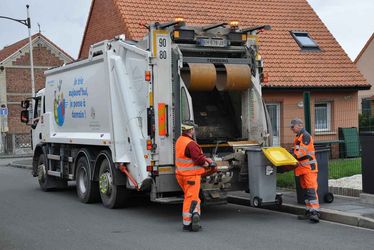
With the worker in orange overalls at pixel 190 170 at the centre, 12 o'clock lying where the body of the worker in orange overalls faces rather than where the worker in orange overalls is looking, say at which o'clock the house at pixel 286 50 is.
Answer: The house is roughly at 11 o'clock from the worker in orange overalls.

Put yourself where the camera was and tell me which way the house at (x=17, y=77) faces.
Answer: facing the viewer

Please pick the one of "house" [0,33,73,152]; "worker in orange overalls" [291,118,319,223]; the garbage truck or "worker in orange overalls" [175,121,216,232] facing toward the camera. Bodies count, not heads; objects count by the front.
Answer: the house

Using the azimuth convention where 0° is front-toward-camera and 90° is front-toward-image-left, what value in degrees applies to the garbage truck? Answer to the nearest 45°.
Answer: approximately 135°

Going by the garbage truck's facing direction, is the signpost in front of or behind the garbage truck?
in front

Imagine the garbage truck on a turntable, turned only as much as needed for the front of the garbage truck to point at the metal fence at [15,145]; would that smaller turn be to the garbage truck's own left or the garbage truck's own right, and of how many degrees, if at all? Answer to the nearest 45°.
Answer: approximately 45° to the garbage truck's own right

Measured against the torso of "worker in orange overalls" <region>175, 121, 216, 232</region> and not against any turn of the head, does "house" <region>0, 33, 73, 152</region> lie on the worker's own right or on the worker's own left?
on the worker's own left

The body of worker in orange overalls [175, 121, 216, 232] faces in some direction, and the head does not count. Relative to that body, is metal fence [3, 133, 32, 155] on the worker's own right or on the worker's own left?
on the worker's own left

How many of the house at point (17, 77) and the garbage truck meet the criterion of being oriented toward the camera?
1

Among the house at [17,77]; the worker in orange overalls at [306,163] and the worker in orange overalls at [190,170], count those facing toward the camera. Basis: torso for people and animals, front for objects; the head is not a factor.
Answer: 1

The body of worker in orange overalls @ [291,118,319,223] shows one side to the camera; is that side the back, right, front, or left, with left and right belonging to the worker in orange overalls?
left

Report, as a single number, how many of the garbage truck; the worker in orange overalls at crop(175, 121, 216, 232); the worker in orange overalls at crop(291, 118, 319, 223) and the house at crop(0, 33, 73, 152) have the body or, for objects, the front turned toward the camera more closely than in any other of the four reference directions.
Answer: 1

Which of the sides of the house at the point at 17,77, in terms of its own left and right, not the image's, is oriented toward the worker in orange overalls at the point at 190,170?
front

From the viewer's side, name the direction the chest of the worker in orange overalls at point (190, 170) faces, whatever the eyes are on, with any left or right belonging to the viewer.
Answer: facing away from the viewer and to the right of the viewer

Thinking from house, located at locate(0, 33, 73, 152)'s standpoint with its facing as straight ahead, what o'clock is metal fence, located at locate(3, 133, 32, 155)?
The metal fence is roughly at 12 o'clock from the house.
